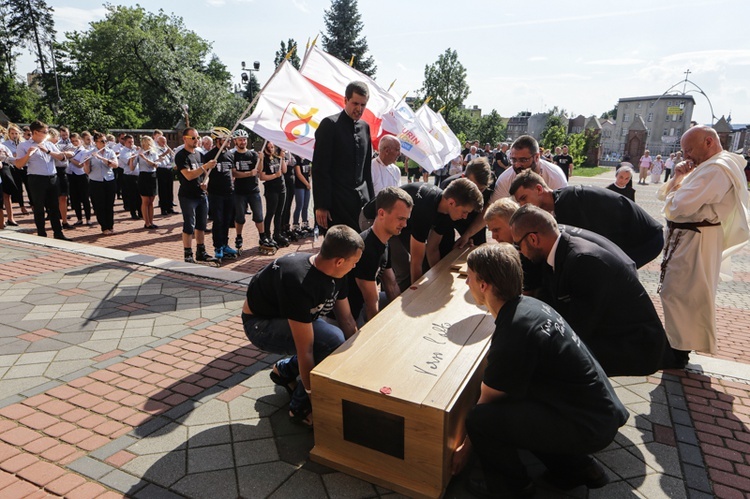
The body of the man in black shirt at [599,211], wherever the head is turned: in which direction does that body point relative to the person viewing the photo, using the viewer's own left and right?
facing to the left of the viewer

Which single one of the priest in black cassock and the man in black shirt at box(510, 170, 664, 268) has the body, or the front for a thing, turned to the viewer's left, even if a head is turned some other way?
the man in black shirt

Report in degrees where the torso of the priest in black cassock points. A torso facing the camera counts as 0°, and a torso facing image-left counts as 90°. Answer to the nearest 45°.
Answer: approximately 315°

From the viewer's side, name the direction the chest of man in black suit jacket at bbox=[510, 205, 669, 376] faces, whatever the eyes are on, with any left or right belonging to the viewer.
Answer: facing to the left of the viewer

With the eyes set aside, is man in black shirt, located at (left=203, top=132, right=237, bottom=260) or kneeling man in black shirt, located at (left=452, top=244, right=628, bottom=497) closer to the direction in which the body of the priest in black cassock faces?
the kneeling man in black shirt

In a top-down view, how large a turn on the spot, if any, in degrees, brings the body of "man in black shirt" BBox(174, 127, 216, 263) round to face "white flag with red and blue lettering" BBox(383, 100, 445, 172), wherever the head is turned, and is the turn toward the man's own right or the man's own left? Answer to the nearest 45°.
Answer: approximately 45° to the man's own left

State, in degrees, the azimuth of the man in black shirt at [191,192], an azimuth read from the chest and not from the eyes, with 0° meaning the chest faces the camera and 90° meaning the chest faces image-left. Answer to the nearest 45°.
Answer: approximately 315°

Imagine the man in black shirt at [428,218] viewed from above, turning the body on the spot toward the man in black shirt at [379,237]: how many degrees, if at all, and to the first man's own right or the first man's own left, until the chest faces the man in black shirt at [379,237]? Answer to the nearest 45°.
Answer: approximately 90° to the first man's own right

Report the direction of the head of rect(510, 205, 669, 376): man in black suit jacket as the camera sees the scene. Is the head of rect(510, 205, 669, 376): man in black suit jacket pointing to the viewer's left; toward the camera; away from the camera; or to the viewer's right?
to the viewer's left
